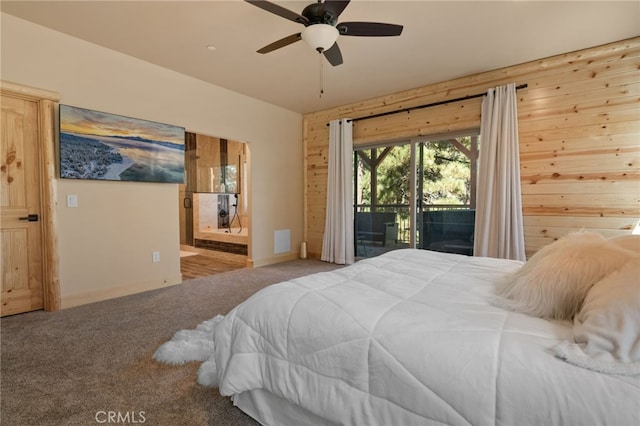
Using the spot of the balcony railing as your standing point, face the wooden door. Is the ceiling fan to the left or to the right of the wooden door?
left

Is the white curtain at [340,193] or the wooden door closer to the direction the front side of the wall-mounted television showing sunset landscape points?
the white curtain

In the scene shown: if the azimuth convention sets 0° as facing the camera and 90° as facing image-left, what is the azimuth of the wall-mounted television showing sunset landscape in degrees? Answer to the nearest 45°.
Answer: approximately 315°

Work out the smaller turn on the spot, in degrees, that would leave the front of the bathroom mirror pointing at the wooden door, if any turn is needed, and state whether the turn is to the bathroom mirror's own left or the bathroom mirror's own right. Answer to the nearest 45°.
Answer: approximately 90° to the bathroom mirror's own right

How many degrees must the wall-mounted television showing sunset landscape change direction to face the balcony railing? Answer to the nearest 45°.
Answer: approximately 45° to its left

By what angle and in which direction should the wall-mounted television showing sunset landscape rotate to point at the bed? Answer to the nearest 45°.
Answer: approximately 45° to its right

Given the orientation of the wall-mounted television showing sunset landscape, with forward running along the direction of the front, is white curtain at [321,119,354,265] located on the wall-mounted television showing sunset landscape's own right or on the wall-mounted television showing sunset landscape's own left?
on the wall-mounted television showing sunset landscape's own left
